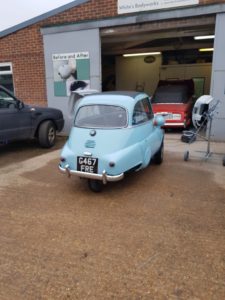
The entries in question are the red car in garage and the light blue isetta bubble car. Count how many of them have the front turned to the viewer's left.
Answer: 0

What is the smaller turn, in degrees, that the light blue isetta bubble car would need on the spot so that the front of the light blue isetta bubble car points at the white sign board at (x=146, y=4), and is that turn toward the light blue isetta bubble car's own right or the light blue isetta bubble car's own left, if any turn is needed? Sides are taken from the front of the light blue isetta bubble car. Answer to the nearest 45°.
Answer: approximately 45° to the light blue isetta bubble car's own left

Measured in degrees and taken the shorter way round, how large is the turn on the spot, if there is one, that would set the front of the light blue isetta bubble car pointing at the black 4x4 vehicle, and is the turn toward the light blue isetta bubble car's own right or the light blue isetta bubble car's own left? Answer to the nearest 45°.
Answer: approximately 90° to the light blue isetta bubble car's own left

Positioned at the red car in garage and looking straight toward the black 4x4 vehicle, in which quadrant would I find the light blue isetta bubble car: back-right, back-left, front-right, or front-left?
front-left

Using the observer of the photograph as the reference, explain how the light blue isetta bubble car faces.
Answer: facing away from the viewer and to the right of the viewer
